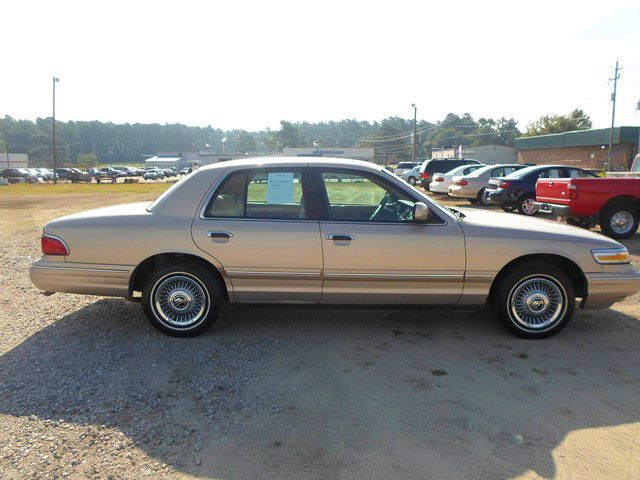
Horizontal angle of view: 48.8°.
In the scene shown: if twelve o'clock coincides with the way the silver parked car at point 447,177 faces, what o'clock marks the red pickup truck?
The red pickup truck is roughly at 4 o'clock from the silver parked car.

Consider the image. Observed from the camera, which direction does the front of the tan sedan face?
facing to the right of the viewer

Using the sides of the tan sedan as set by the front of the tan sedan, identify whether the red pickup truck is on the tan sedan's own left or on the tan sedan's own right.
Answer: on the tan sedan's own left

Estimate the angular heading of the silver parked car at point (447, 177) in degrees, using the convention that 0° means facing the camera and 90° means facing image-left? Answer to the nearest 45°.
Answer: approximately 225°

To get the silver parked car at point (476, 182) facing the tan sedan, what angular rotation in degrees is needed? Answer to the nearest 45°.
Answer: approximately 135° to its right

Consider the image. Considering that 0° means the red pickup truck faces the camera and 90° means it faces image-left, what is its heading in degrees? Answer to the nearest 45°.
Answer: approximately 225°

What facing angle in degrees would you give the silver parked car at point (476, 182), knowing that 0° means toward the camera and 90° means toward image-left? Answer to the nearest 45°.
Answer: approximately 225°
